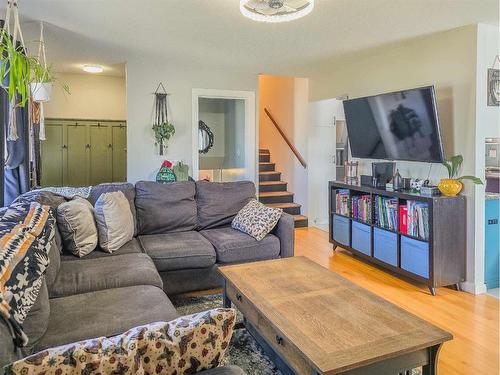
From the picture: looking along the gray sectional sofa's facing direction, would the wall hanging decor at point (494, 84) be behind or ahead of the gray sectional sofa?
ahead

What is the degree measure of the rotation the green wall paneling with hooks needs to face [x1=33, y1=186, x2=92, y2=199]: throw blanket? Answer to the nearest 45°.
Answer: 0° — it already faces it

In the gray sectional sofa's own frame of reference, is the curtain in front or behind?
behind

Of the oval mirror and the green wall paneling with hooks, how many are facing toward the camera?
2

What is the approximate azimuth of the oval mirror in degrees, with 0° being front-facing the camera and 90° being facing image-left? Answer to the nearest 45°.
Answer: approximately 0°

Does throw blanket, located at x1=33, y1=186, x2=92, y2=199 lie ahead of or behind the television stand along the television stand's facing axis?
ahead

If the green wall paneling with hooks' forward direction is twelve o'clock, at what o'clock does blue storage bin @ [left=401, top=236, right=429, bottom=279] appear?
The blue storage bin is roughly at 11 o'clock from the green wall paneling with hooks.

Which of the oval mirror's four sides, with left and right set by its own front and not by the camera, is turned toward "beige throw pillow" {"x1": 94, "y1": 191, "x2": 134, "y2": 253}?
front

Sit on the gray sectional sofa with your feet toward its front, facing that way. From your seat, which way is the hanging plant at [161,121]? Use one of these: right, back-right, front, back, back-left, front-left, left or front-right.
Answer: back-left
